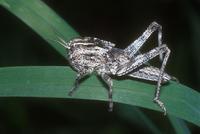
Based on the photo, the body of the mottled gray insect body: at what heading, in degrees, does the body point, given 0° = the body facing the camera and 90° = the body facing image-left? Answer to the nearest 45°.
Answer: approximately 90°
